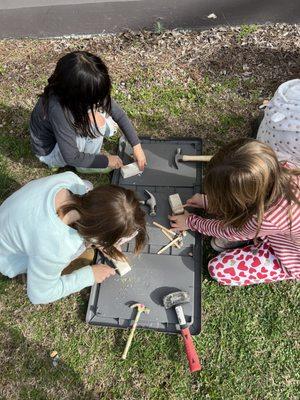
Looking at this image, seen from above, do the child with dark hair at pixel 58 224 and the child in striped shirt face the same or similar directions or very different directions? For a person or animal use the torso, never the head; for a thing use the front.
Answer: very different directions

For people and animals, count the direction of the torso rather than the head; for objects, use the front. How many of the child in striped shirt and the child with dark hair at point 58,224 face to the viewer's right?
1

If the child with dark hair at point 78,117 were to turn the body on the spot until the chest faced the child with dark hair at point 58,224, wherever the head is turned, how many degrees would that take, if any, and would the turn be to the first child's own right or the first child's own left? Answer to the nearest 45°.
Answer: approximately 45° to the first child's own right

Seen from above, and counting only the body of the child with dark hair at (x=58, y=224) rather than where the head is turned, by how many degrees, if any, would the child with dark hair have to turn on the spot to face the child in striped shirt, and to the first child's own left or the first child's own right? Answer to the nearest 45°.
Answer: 0° — they already face them

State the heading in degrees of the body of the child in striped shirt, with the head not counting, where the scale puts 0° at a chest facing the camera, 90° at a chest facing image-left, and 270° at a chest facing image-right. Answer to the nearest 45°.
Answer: approximately 90°

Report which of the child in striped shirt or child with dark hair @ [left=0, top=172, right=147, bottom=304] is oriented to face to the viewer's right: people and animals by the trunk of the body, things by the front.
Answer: the child with dark hair

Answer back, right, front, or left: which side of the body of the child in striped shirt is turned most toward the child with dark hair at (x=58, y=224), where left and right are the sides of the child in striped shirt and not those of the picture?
front

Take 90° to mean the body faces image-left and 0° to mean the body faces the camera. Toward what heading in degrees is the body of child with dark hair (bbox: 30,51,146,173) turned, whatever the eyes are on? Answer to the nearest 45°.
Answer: approximately 315°

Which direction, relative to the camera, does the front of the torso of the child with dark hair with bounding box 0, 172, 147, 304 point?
to the viewer's right

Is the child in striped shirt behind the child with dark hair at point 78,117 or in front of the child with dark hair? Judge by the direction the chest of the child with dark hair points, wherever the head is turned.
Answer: in front
